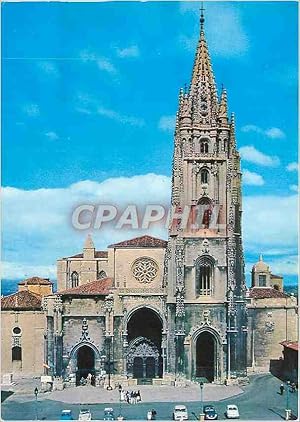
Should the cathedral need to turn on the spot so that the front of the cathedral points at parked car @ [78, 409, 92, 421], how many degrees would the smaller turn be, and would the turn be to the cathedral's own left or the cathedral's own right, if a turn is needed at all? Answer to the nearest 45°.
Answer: approximately 45° to the cathedral's own right

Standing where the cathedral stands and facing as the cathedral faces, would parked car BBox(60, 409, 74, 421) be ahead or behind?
ahead

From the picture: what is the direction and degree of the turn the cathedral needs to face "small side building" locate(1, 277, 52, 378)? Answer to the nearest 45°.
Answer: approximately 90° to its right

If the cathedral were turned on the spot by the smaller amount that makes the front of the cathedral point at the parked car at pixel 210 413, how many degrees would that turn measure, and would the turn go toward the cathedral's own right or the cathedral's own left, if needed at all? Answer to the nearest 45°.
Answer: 0° — it already faces it

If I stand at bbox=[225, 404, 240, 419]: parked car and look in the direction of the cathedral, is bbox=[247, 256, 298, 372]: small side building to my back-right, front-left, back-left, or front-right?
front-right

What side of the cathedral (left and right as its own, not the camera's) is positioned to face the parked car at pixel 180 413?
front

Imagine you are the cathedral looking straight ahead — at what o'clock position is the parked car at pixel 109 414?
The parked car is roughly at 1 o'clock from the cathedral.

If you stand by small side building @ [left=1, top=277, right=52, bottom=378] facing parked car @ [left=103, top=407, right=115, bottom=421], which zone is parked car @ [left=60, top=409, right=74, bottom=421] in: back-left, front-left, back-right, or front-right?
front-right

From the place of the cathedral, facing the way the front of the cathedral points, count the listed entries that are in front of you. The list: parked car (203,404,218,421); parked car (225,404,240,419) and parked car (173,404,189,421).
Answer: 3

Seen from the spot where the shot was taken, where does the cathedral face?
facing the viewer

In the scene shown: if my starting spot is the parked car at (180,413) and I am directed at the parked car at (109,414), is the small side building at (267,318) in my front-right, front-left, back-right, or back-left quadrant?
back-right

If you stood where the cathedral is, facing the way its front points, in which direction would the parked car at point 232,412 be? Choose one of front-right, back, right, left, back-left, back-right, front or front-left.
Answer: front

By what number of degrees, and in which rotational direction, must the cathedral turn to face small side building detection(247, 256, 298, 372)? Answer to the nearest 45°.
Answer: approximately 90° to its left

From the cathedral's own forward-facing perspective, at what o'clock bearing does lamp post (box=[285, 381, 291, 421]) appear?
The lamp post is roughly at 11 o'clock from the cathedral.
